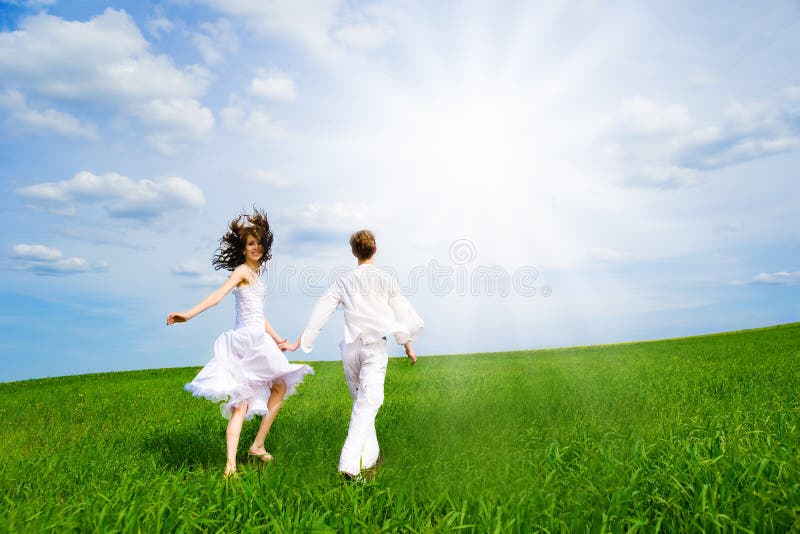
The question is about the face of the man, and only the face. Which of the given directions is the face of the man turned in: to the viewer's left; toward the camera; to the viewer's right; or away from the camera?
away from the camera

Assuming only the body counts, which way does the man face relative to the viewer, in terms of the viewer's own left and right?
facing away from the viewer
